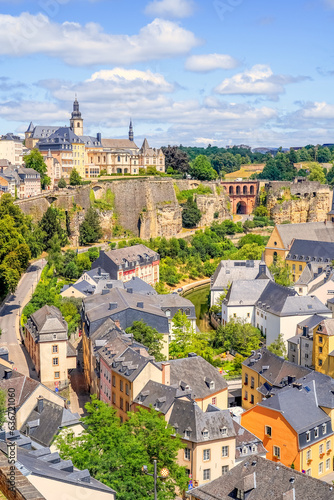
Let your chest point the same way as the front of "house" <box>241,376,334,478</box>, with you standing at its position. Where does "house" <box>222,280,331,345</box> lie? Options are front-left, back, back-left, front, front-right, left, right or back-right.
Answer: back-left

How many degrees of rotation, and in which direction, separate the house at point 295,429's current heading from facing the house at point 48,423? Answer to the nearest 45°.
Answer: approximately 135° to its right

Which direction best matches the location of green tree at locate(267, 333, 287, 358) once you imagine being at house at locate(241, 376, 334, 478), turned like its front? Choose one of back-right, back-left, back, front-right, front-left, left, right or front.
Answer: back-left

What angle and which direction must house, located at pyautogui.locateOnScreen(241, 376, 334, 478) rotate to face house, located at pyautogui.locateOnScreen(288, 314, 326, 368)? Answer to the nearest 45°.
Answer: approximately 135° to its left

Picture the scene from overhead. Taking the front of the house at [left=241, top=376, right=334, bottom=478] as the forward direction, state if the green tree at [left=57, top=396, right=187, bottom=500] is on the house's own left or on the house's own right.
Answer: on the house's own right

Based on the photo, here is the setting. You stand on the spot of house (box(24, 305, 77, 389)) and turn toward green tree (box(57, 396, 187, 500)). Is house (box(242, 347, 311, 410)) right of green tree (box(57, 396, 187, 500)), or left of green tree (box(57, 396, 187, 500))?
left

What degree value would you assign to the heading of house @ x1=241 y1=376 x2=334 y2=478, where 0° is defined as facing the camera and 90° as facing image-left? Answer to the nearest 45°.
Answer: approximately 315°

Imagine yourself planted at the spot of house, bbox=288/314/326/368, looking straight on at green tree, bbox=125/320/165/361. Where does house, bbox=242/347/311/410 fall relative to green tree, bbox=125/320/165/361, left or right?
left

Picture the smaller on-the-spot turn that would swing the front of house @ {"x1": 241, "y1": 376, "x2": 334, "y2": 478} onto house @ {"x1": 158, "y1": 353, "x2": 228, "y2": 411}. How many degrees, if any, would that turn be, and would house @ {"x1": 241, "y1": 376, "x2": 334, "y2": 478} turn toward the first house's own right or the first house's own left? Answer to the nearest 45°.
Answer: approximately 180°

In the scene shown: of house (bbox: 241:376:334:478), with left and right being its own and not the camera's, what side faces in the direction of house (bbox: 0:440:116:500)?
right
